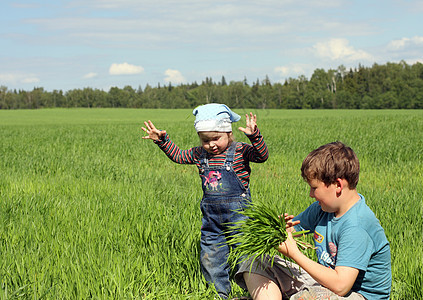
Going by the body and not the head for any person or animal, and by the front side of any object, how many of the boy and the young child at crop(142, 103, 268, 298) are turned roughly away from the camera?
0

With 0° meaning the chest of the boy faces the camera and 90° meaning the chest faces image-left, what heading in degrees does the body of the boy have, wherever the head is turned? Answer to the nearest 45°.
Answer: approximately 90°

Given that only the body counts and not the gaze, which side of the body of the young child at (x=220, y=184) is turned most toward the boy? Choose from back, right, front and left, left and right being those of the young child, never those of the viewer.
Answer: left

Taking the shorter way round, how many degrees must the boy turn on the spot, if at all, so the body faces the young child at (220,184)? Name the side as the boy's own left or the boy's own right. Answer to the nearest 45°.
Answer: approximately 45° to the boy's own right

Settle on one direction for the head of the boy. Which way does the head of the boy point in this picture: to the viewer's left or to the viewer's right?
to the viewer's left
